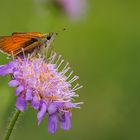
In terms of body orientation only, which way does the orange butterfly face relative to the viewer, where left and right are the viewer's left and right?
facing to the right of the viewer
